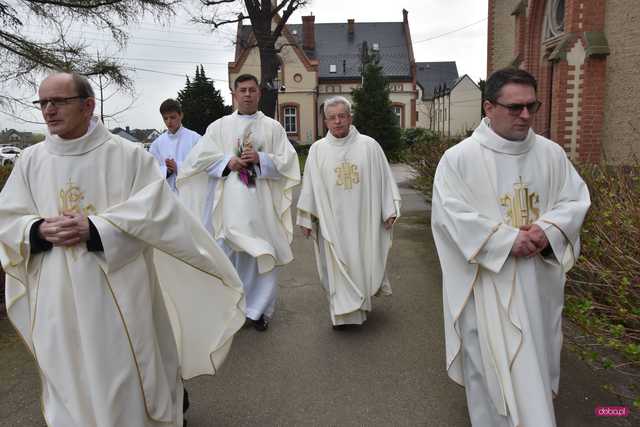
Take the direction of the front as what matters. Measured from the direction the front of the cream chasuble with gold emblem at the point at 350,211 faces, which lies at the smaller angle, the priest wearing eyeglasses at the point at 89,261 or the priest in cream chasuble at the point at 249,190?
the priest wearing eyeglasses

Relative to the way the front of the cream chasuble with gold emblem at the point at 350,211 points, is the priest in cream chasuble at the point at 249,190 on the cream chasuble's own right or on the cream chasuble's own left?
on the cream chasuble's own right

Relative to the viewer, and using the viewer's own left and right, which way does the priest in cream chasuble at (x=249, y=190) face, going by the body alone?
facing the viewer

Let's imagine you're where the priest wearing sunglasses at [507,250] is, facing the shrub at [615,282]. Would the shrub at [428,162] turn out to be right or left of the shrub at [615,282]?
left

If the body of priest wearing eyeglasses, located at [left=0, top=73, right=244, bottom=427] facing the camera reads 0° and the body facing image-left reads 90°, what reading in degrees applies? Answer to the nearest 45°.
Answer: approximately 45°

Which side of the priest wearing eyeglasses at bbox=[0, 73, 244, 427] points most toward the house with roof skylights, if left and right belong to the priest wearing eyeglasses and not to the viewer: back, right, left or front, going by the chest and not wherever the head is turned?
back

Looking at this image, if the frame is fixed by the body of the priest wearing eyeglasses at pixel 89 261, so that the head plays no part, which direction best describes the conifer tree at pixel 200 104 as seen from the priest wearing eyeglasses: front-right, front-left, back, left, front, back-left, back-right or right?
back-right

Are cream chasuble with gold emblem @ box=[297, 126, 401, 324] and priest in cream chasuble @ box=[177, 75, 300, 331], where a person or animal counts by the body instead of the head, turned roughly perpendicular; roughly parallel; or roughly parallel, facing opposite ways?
roughly parallel

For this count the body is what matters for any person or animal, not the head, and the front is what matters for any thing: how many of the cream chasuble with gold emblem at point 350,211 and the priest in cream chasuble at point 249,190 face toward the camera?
2

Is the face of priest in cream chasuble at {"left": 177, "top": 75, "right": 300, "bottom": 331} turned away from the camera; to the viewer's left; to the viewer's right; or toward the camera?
toward the camera

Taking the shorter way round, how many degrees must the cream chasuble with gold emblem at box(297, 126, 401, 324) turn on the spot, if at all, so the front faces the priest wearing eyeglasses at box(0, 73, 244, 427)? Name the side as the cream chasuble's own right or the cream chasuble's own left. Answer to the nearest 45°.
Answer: approximately 45° to the cream chasuble's own right

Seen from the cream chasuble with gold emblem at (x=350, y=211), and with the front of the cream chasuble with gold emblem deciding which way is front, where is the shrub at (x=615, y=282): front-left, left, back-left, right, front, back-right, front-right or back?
front-left
